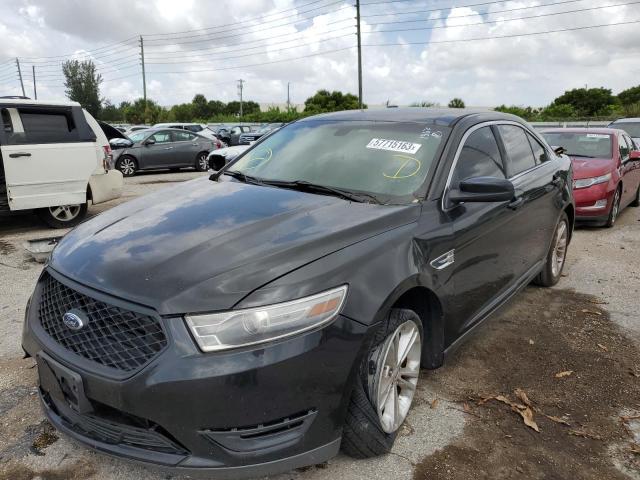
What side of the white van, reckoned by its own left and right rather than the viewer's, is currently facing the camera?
left

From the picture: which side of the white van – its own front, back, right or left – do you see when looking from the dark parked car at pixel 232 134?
right

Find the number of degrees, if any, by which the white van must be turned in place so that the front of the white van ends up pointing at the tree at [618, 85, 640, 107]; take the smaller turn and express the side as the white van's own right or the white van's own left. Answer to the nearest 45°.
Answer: approximately 135° to the white van's own right

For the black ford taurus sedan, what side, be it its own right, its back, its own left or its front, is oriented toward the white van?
right

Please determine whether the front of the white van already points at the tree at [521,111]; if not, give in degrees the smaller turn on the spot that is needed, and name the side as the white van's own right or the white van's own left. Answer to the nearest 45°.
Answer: approximately 135° to the white van's own right

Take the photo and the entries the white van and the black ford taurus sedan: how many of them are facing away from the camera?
0

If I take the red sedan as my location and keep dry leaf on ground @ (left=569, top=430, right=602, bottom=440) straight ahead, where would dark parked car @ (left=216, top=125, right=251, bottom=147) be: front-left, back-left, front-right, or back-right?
back-right

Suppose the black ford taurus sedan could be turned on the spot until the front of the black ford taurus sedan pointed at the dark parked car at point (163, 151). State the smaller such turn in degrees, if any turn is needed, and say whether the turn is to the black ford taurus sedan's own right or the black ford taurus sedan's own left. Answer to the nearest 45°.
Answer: approximately 135° to the black ford taurus sedan's own right

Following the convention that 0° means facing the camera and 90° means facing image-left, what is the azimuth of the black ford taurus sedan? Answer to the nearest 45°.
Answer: approximately 45°
